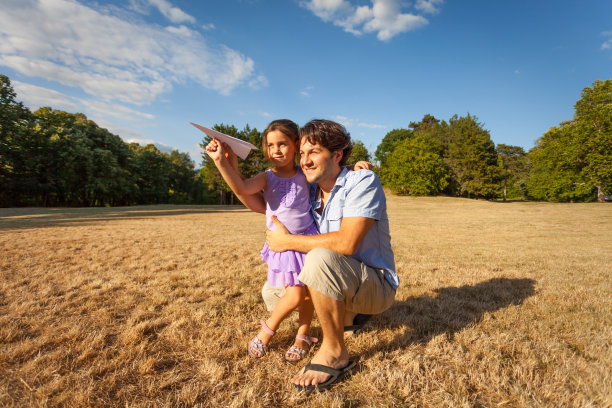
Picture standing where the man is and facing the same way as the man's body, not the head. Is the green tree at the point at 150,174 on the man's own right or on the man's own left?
on the man's own right

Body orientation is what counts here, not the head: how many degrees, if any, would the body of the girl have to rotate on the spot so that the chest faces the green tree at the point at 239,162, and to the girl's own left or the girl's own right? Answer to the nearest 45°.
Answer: approximately 135° to the girl's own right

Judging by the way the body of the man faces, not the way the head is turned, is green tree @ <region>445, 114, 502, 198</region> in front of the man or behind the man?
behind

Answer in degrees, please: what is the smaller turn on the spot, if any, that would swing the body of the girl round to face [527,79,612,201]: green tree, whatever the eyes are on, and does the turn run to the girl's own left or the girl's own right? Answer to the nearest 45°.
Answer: approximately 180°

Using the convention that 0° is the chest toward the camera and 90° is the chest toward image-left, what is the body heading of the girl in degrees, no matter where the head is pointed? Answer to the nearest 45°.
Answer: approximately 45°

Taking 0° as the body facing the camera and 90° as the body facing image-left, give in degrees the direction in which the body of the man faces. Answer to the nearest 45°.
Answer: approximately 45°

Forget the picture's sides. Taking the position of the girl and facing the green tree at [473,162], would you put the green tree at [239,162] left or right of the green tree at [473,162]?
left

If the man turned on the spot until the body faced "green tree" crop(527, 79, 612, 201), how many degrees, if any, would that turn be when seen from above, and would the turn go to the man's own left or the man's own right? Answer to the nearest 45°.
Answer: approximately 180°

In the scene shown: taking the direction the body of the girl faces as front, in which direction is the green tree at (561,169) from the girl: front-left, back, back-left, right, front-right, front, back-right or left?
back
